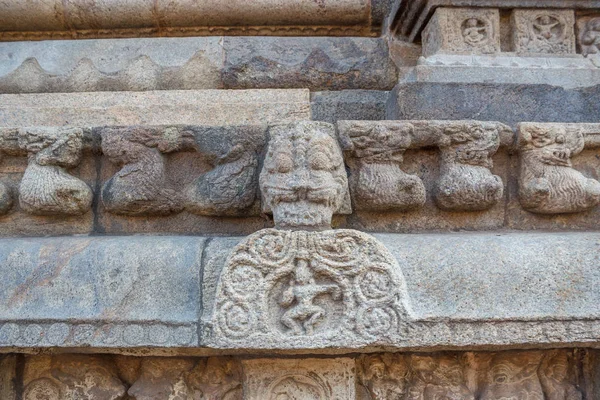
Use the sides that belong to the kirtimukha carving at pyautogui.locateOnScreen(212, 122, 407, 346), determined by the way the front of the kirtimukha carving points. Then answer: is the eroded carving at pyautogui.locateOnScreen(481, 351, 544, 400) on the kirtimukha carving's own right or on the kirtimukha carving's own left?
on the kirtimukha carving's own left

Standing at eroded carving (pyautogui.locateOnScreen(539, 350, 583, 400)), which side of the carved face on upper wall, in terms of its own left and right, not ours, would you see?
left

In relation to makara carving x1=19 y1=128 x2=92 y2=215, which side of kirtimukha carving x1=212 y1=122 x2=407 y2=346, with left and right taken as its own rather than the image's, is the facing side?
right

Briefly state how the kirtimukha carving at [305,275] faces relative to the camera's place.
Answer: facing the viewer

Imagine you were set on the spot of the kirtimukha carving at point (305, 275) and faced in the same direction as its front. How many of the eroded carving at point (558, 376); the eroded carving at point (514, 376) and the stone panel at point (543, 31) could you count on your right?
0
